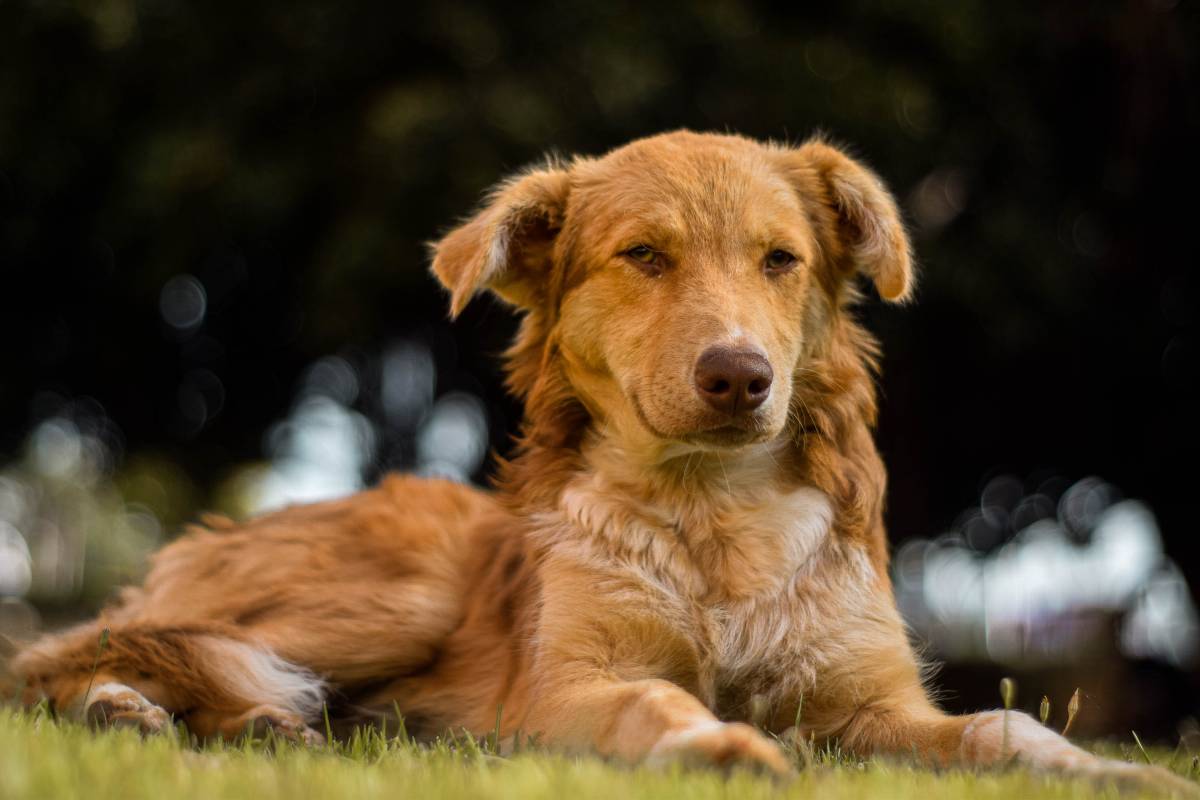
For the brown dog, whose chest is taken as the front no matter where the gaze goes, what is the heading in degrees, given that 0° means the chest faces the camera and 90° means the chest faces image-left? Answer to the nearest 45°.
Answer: approximately 315°

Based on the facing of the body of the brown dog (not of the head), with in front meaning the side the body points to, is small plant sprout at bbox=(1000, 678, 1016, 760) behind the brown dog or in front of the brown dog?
in front
